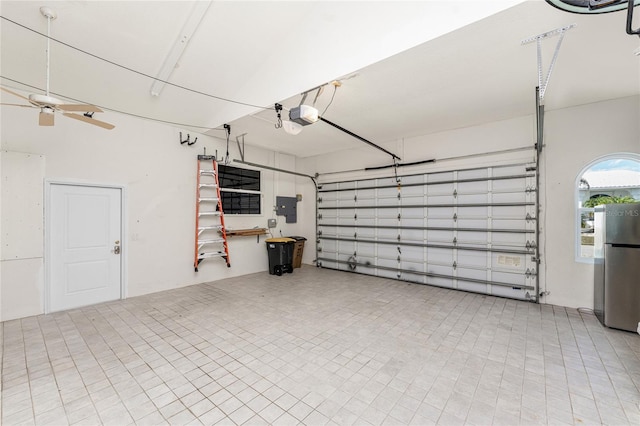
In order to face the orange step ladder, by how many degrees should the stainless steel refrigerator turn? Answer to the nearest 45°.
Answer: approximately 45° to its right

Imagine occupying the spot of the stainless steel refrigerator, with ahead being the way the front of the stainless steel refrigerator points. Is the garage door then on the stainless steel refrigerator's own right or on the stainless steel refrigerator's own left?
on the stainless steel refrigerator's own right
